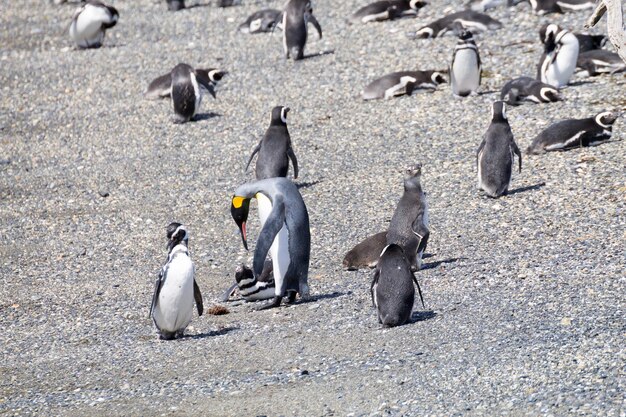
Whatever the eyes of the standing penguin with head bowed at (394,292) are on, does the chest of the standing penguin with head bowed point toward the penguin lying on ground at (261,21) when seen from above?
yes

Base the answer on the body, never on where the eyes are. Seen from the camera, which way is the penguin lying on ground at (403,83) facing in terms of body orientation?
to the viewer's right

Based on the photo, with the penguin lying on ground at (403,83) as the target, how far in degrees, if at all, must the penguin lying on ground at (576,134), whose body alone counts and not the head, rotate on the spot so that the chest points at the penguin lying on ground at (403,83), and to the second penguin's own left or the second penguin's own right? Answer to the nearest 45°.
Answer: approximately 135° to the second penguin's own left

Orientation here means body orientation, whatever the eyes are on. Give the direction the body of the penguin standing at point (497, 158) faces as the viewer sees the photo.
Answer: away from the camera

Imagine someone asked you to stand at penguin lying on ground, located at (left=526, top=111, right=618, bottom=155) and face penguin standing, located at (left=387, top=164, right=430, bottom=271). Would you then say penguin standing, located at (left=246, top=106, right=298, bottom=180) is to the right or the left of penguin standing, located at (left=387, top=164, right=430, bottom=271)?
right

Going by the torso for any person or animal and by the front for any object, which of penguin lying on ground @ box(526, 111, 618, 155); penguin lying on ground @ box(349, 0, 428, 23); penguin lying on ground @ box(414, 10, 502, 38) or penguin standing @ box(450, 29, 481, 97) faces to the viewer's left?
penguin lying on ground @ box(414, 10, 502, 38)
